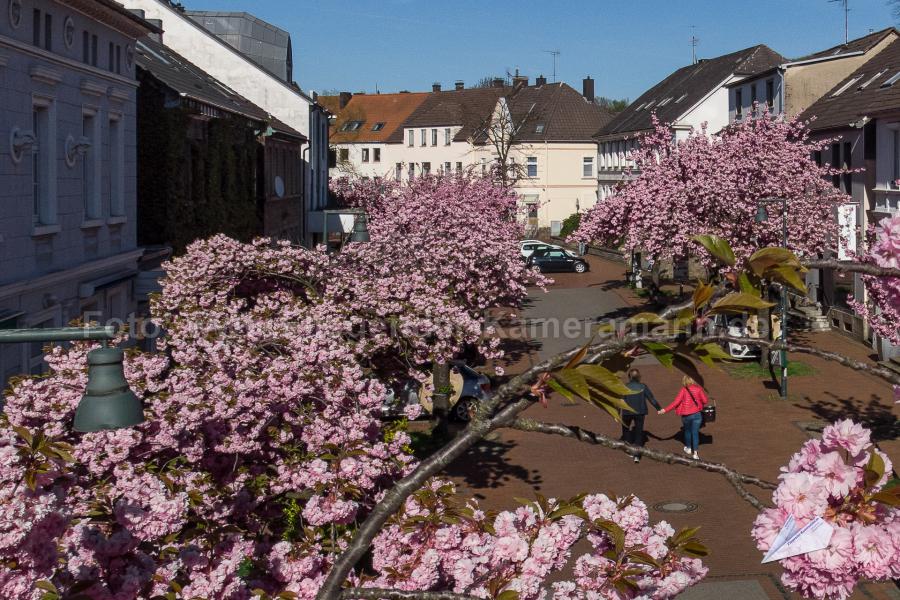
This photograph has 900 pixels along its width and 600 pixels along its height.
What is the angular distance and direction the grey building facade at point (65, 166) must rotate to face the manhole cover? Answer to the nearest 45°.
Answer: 0° — it already faces it

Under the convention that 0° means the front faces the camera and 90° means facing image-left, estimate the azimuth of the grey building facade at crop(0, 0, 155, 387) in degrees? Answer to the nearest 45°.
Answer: approximately 315°

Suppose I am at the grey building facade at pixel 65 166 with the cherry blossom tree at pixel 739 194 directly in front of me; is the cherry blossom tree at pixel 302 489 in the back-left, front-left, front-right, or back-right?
back-right

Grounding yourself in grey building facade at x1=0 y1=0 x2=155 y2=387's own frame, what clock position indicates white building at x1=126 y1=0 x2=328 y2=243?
The white building is roughly at 8 o'clock from the grey building facade.

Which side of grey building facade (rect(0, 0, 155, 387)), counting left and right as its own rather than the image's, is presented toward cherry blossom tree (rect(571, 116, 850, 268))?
left

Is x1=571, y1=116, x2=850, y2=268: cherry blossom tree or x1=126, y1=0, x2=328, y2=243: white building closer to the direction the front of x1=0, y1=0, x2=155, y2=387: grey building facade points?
the cherry blossom tree

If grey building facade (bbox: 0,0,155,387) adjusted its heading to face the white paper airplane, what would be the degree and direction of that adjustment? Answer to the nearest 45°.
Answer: approximately 45° to its right

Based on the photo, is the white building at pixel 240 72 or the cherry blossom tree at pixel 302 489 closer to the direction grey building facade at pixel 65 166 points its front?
the cherry blossom tree

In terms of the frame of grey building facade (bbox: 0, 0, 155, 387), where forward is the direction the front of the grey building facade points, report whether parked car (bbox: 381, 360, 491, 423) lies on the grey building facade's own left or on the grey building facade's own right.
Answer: on the grey building facade's own left
